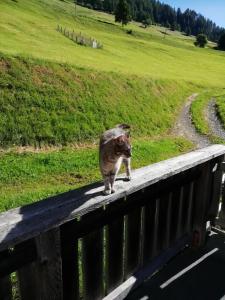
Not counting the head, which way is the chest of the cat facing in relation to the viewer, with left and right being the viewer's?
facing the viewer and to the left of the viewer
